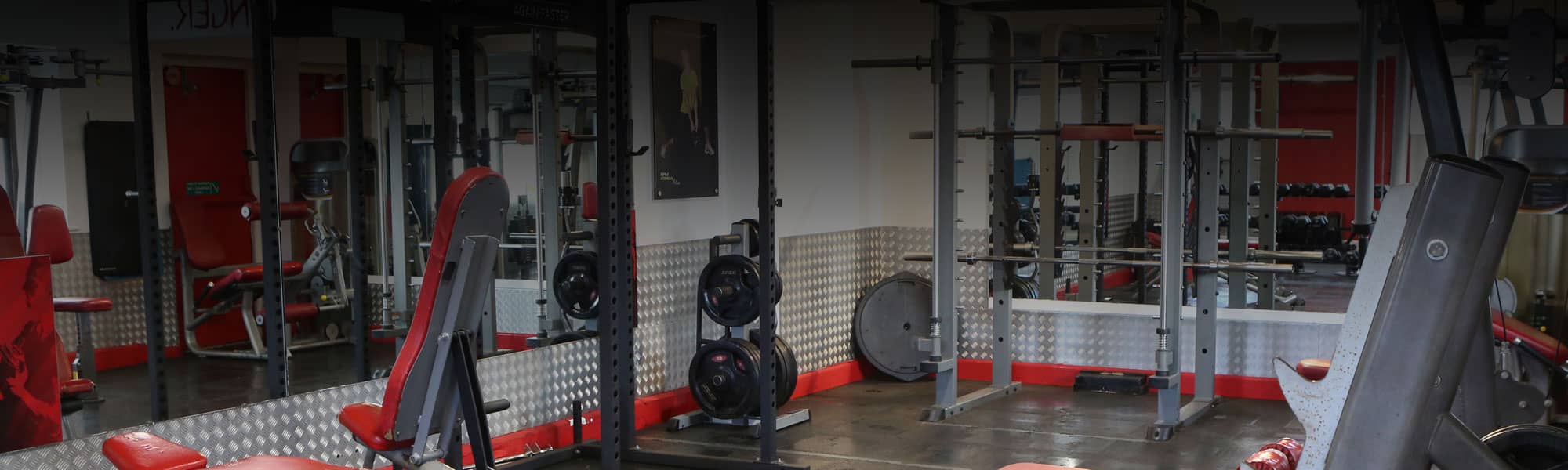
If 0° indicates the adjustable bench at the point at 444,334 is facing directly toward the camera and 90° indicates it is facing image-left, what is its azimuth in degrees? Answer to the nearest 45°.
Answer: approximately 135°

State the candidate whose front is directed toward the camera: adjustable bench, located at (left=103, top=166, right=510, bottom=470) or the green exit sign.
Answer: the green exit sign

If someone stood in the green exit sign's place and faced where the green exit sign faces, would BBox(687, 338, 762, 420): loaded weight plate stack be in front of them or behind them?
in front

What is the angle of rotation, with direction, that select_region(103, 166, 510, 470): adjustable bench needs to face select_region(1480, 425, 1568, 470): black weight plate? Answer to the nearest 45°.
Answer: approximately 180°

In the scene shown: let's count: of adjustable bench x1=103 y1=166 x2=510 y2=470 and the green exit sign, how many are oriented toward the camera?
1

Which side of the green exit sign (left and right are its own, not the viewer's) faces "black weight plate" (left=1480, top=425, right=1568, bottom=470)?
front

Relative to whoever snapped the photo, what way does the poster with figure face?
facing the viewer and to the right of the viewer

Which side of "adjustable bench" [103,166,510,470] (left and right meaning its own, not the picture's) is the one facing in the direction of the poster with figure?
right

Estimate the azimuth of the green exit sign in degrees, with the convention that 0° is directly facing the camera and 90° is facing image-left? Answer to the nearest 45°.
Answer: approximately 0°
